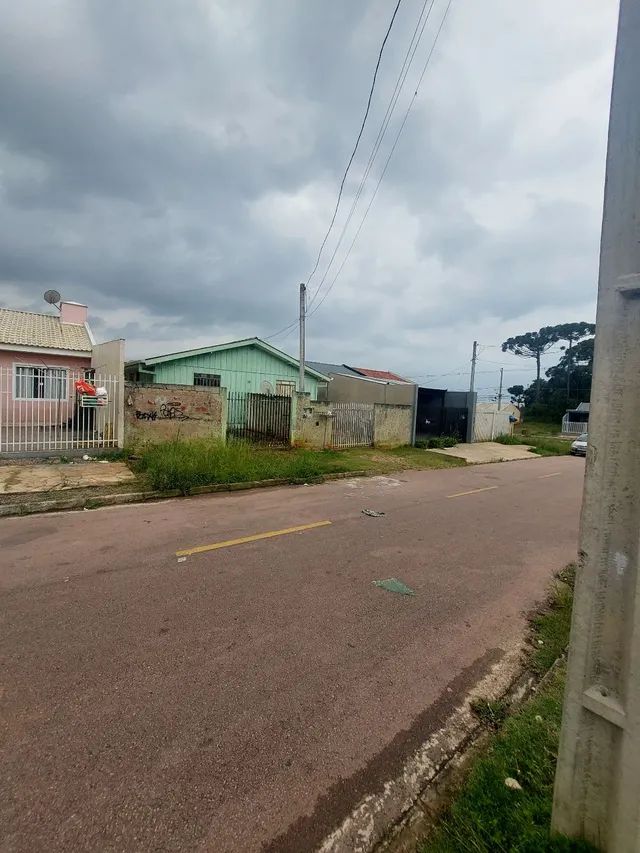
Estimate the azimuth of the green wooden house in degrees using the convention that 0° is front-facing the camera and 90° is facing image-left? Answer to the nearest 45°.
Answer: approximately 315°

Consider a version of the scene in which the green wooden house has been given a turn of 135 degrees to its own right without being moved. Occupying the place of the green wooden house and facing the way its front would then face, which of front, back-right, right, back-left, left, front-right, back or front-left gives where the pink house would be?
front

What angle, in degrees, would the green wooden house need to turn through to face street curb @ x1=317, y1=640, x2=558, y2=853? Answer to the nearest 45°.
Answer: approximately 45° to its right

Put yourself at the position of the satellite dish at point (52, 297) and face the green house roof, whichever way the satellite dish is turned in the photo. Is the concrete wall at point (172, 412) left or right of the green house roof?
right

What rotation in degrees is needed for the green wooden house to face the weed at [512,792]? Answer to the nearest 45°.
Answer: approximately 45° to its right

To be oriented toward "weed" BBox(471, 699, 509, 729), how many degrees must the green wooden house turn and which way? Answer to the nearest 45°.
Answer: approximately 45° to its right
